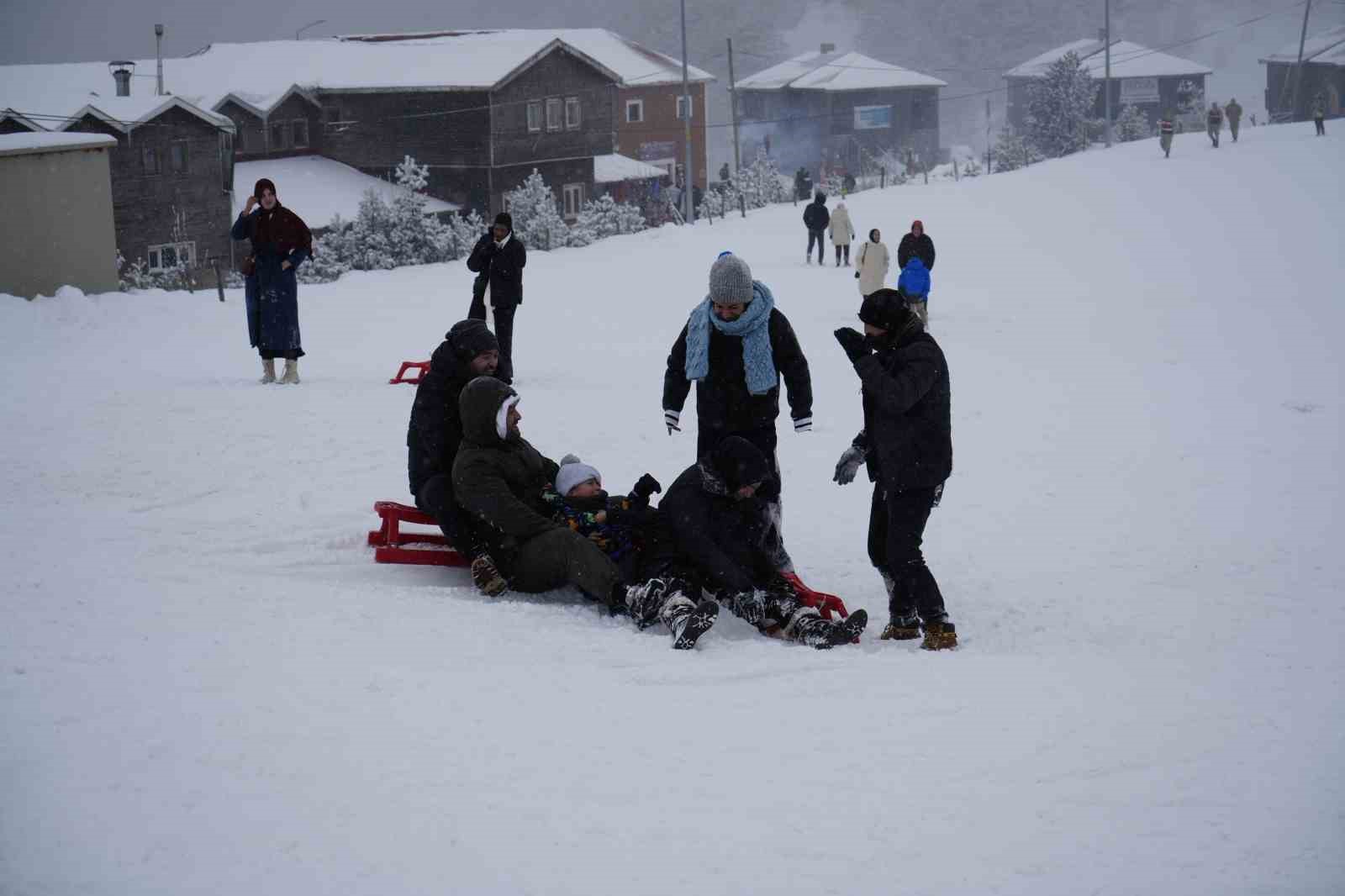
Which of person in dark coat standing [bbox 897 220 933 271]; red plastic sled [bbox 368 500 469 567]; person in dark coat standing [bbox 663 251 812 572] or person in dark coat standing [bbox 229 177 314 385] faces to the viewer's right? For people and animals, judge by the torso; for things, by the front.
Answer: the red plastic sled

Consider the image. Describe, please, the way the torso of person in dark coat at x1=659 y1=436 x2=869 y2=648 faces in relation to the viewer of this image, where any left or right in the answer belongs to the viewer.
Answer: facing the viewer and to the right of the viewer

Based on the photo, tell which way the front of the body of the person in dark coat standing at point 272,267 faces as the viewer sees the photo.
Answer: toward the camera

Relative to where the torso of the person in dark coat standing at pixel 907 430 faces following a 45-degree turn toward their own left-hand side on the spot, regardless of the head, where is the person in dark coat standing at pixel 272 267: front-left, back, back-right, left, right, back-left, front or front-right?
right

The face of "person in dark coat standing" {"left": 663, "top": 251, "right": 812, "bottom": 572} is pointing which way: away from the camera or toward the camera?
toward the camera

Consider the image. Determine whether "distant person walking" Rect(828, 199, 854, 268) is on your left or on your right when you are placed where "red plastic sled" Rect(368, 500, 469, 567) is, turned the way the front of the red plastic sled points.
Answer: on your left

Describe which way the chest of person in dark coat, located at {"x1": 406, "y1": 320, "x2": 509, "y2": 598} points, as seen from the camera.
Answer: to the viewer's right

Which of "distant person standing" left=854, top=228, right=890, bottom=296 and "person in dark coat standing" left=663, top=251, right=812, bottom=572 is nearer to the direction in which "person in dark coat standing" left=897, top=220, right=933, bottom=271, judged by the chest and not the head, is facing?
the person in dark coat standing

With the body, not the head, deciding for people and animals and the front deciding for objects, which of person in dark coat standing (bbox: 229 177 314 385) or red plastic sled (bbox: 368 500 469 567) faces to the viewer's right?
the red plastic sled

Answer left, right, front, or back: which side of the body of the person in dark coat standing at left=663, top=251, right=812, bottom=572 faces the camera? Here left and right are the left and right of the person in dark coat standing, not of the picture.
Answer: front

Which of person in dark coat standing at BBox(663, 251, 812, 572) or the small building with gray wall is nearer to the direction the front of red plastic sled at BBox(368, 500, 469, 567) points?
the person in dark coat standing

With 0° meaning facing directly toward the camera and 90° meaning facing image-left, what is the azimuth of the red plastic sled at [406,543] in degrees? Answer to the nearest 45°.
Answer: approximately 270°

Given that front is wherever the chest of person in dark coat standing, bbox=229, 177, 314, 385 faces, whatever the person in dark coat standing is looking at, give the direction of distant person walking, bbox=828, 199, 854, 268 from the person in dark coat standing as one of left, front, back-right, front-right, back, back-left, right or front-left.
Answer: back-left

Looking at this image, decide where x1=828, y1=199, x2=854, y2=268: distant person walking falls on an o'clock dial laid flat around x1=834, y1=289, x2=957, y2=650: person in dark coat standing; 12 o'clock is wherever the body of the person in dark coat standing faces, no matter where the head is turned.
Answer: The distant person walking is roughly at 3 o'clock from the person in dark coat standing.

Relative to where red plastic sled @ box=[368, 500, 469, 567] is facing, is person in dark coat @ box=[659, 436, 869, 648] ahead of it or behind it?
ahead

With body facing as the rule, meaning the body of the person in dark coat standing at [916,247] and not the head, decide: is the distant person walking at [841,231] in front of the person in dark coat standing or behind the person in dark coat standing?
behind
